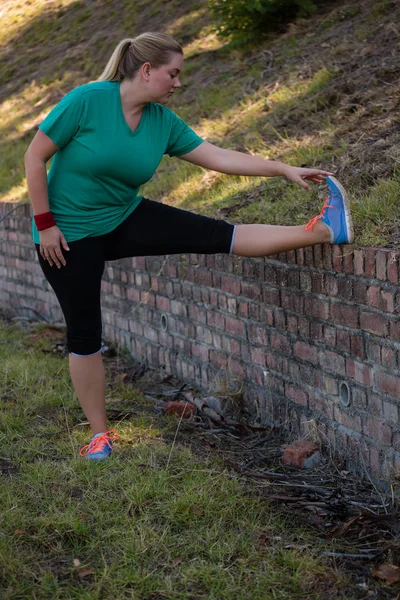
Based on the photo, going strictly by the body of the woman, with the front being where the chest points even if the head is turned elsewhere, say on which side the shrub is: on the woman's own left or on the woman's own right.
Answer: on the woman's own left

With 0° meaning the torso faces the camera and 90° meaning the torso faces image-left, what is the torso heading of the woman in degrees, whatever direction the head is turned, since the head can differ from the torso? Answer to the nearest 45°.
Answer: approximately 315°

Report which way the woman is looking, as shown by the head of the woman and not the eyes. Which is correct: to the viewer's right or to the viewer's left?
to the viewer's right
